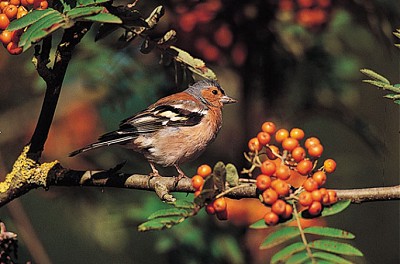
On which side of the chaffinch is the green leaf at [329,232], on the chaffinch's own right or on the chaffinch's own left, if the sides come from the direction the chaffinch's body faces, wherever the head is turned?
on the chaffinch's own right

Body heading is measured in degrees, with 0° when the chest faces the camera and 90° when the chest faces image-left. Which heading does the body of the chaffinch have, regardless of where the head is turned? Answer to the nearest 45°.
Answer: approximately 270°

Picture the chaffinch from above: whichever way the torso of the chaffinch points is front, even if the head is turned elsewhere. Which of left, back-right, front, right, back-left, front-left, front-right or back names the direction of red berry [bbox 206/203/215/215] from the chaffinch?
front

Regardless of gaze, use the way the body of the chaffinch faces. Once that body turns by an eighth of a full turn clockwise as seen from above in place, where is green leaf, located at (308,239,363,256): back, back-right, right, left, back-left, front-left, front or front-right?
front-left
